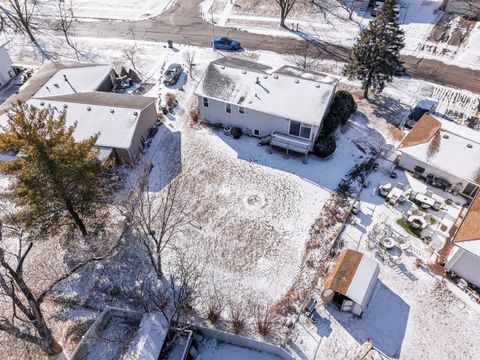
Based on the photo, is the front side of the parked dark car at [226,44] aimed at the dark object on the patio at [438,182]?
no

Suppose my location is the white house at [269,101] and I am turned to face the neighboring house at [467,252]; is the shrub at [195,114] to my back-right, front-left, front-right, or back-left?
back-right

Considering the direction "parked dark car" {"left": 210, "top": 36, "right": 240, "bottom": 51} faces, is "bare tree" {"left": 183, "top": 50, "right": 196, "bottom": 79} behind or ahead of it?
behind

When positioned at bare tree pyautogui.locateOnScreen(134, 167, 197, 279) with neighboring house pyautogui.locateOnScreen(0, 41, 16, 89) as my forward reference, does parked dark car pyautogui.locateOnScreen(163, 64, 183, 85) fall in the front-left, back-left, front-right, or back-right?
front-right

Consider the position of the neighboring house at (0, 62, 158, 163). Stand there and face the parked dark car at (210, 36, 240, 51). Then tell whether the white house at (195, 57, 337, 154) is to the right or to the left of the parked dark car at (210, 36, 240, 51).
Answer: right

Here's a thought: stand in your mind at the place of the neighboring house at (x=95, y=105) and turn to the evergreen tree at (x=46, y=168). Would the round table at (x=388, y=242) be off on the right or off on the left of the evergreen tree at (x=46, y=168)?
left

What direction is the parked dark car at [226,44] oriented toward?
to the viewer's right

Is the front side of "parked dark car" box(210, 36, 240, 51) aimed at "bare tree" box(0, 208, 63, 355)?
no

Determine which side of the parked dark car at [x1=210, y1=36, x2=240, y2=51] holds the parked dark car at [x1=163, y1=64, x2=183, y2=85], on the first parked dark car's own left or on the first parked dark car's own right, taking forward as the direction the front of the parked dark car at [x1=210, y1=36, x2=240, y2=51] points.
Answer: on the first parked dark car's own right
